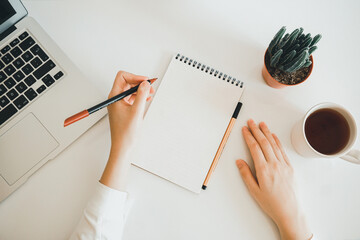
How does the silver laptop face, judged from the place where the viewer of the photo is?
facing the viewer and to the right of the viewer

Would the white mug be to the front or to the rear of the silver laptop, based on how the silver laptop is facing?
to the front
